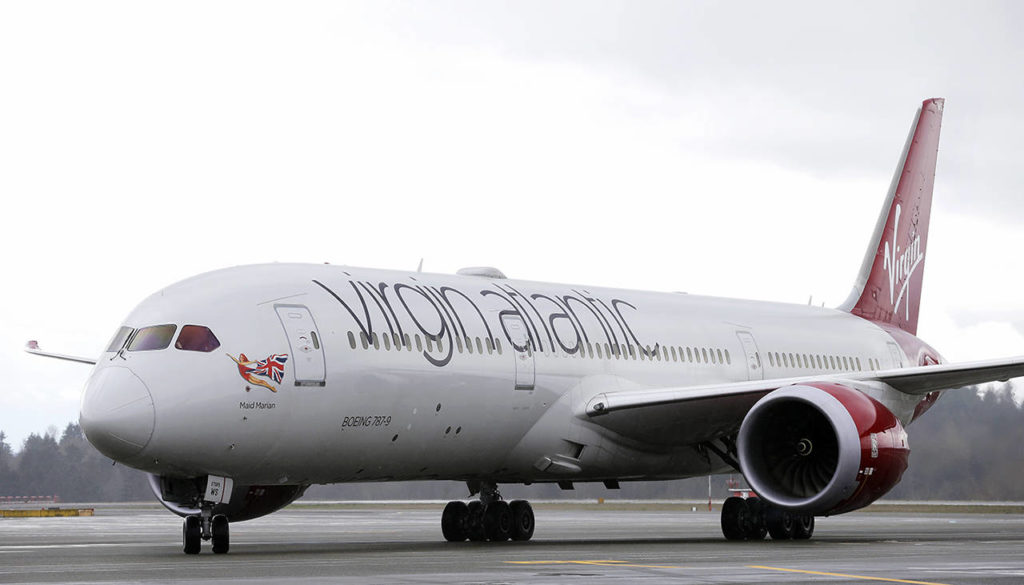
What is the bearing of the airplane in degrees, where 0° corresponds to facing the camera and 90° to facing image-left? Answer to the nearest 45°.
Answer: approximately 45°
